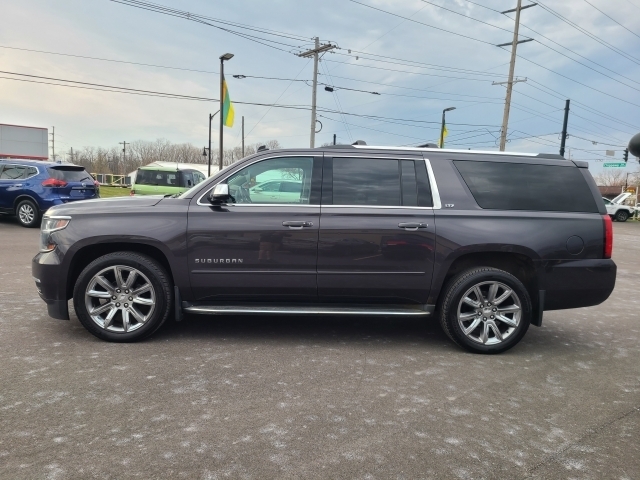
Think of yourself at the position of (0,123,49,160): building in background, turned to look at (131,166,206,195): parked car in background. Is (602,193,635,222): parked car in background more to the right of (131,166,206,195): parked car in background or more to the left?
left

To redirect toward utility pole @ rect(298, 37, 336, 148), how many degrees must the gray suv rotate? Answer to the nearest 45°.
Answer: approximately 90° to its right

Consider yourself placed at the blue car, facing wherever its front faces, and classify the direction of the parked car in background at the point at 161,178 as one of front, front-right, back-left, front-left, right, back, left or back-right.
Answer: right

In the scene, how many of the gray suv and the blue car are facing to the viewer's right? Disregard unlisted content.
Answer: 0

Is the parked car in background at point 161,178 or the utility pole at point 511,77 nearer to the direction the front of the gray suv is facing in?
the parked car in background

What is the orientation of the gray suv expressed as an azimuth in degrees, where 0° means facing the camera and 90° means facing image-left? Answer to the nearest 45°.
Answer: approximately 90°

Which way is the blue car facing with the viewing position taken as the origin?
facing away from the viewer and to the left of the viewer

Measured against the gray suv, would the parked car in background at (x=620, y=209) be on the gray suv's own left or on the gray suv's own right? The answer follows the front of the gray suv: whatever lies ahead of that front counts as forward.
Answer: on the gray suv's own right

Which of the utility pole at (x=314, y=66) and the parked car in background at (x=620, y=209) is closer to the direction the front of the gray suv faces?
the utility pole
